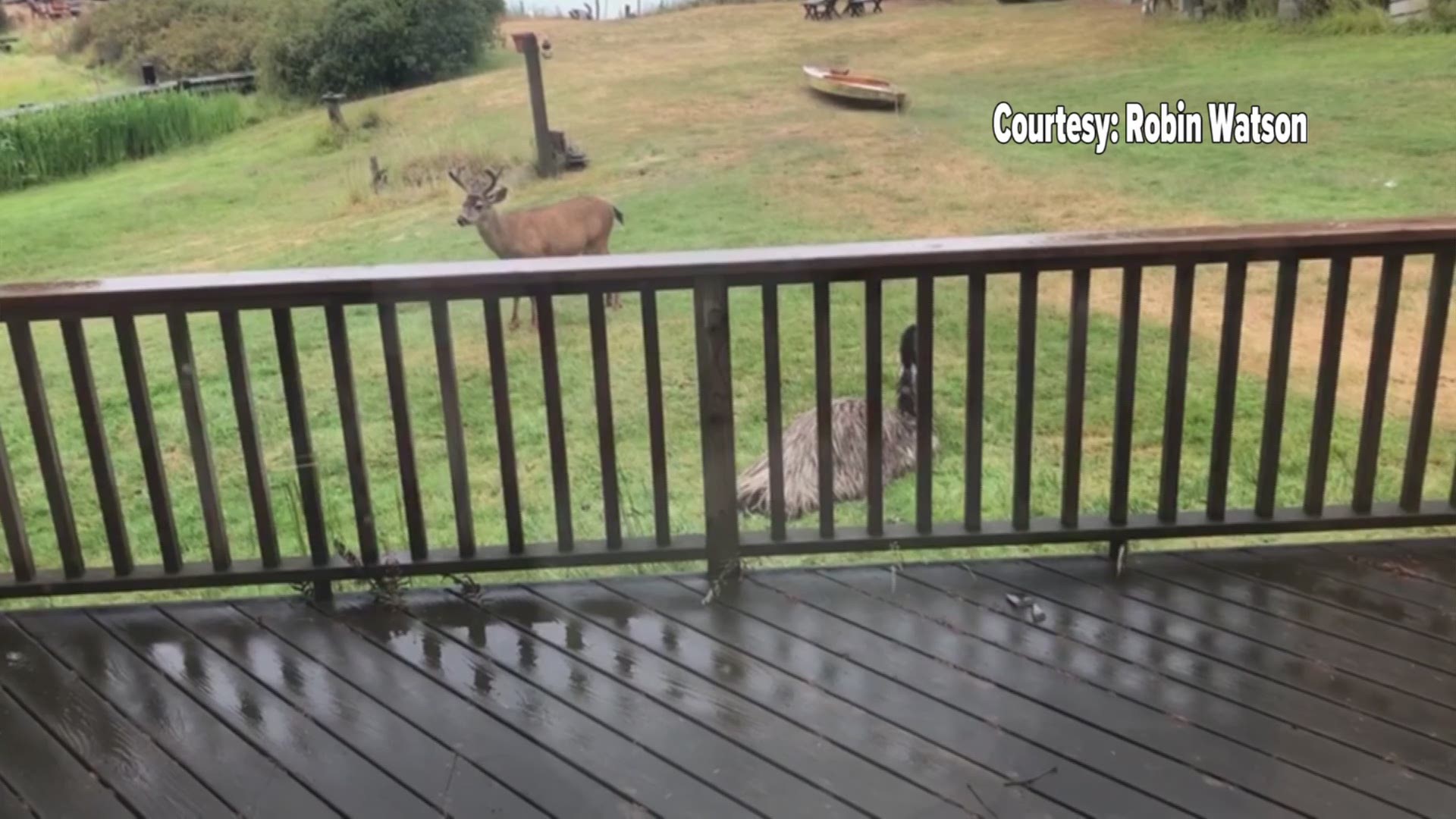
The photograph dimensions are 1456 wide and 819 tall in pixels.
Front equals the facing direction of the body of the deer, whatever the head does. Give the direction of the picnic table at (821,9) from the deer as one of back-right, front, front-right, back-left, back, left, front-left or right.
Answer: back-right

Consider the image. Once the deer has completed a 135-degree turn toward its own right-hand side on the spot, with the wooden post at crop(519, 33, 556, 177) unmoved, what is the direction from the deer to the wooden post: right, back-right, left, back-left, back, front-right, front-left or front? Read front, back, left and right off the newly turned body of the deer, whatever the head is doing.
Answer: front-left

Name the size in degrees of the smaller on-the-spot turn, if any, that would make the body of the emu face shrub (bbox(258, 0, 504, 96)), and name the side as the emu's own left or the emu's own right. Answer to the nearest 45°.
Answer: approximately 135° to the emu's own left

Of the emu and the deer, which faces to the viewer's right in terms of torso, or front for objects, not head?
the emu

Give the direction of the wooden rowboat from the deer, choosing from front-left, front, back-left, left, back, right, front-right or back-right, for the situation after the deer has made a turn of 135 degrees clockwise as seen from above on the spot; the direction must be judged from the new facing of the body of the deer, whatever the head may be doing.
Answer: front

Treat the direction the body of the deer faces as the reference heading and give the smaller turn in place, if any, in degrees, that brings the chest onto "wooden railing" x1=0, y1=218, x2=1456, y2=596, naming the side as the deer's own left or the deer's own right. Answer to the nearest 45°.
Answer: approximately 90° to the deer's own left

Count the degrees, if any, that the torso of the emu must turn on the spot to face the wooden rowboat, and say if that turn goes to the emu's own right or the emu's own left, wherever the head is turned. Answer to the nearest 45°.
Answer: approximately 90° to the emu's own left

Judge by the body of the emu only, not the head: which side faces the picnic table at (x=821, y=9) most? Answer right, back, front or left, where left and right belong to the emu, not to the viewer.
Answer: left

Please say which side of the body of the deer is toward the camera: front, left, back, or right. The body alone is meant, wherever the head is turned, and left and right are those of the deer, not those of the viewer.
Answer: left

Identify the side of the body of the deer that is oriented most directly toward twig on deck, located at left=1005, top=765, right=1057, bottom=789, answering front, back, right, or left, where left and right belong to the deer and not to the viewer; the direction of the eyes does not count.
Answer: left

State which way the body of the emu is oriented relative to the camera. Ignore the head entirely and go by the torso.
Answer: to the viewer's right

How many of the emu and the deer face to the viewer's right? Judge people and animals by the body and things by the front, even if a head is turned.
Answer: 1

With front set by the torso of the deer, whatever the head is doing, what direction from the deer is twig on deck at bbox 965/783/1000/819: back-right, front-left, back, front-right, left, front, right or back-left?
left

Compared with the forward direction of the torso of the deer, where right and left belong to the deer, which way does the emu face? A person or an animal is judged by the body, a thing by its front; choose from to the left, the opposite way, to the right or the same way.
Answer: the opposite way

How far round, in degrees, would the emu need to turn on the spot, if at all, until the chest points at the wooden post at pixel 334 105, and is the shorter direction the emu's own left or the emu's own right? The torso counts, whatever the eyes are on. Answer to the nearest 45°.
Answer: approximately 135° to the emu's own left
